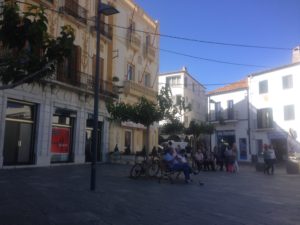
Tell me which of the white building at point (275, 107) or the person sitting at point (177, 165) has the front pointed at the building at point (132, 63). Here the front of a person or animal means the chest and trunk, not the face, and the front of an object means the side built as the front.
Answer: the white building

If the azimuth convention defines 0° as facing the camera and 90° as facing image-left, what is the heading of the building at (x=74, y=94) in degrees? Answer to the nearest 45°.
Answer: approximately 315°

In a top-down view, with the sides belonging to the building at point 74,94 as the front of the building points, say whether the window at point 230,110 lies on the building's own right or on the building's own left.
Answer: on the building's own left

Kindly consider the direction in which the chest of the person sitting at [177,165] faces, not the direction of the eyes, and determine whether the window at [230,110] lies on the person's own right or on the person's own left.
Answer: on the person's own left

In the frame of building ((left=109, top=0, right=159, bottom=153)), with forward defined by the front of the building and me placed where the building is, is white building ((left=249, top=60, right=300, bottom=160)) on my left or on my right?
on my left

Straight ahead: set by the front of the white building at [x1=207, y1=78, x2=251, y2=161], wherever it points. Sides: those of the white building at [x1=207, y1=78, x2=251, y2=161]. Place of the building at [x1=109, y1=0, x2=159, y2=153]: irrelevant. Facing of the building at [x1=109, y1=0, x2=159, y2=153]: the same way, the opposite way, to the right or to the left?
to the left

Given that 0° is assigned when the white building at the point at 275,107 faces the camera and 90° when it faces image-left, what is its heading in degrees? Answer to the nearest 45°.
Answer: approximately 45°
